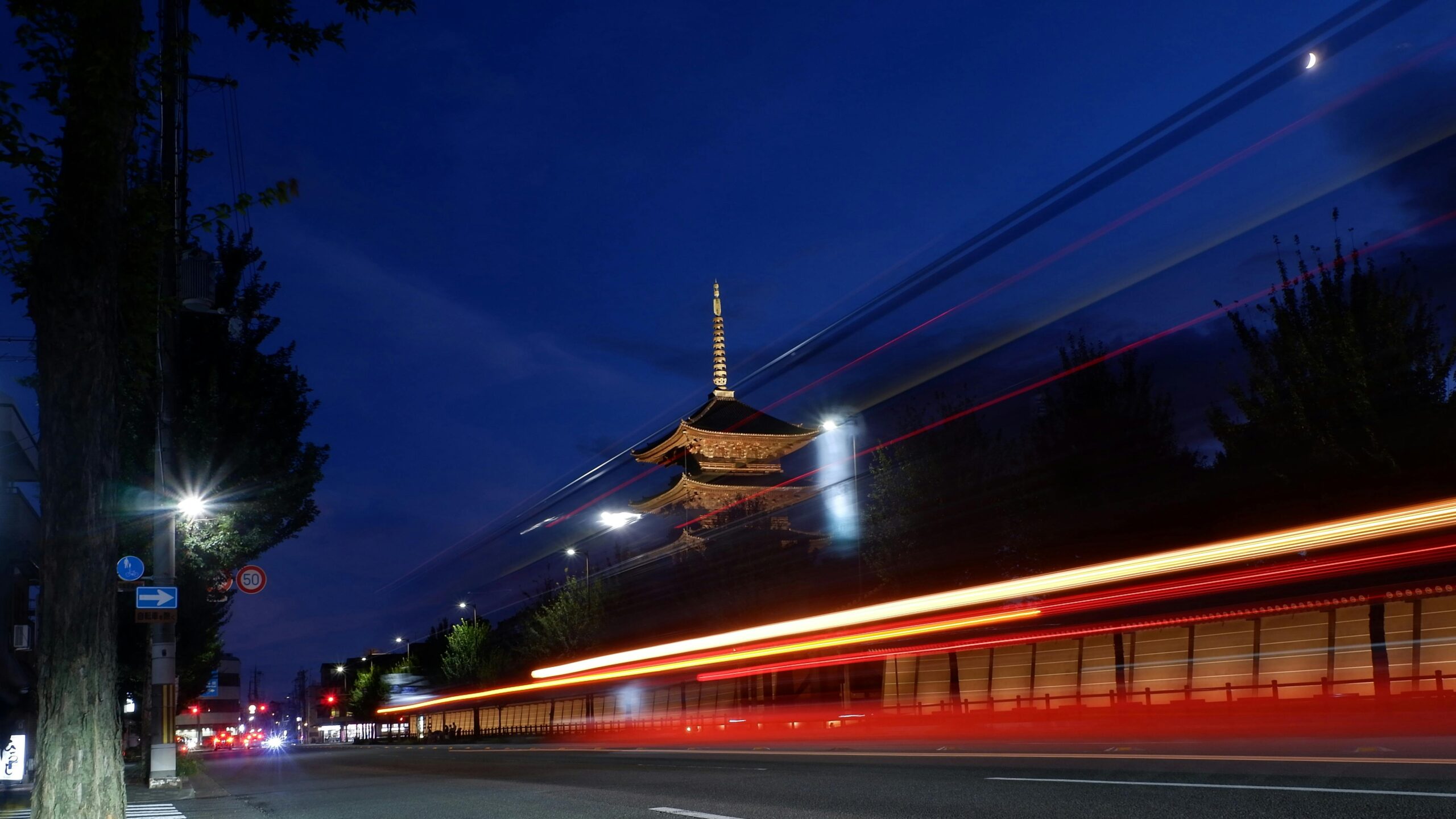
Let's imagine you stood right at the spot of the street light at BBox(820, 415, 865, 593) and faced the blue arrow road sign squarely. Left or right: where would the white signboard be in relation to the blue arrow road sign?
right

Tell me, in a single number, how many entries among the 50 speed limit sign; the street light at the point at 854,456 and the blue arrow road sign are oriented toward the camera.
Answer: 2

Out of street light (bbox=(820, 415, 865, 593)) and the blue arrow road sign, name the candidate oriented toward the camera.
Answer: the blue arrow road sign

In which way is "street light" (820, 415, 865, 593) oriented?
to the viewer's left

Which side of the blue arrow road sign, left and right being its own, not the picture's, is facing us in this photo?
front

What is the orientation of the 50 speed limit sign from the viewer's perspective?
toward the camera

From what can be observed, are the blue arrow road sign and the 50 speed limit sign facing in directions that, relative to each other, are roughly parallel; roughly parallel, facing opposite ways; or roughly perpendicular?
roughly parallel

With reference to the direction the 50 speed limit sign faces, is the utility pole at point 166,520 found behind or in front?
in front

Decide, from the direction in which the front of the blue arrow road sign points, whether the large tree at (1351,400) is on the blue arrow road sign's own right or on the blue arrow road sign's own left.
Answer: on the blue arrow road sign's own left

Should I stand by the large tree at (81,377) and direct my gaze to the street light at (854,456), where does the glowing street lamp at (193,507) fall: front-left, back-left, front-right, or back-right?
front-left
